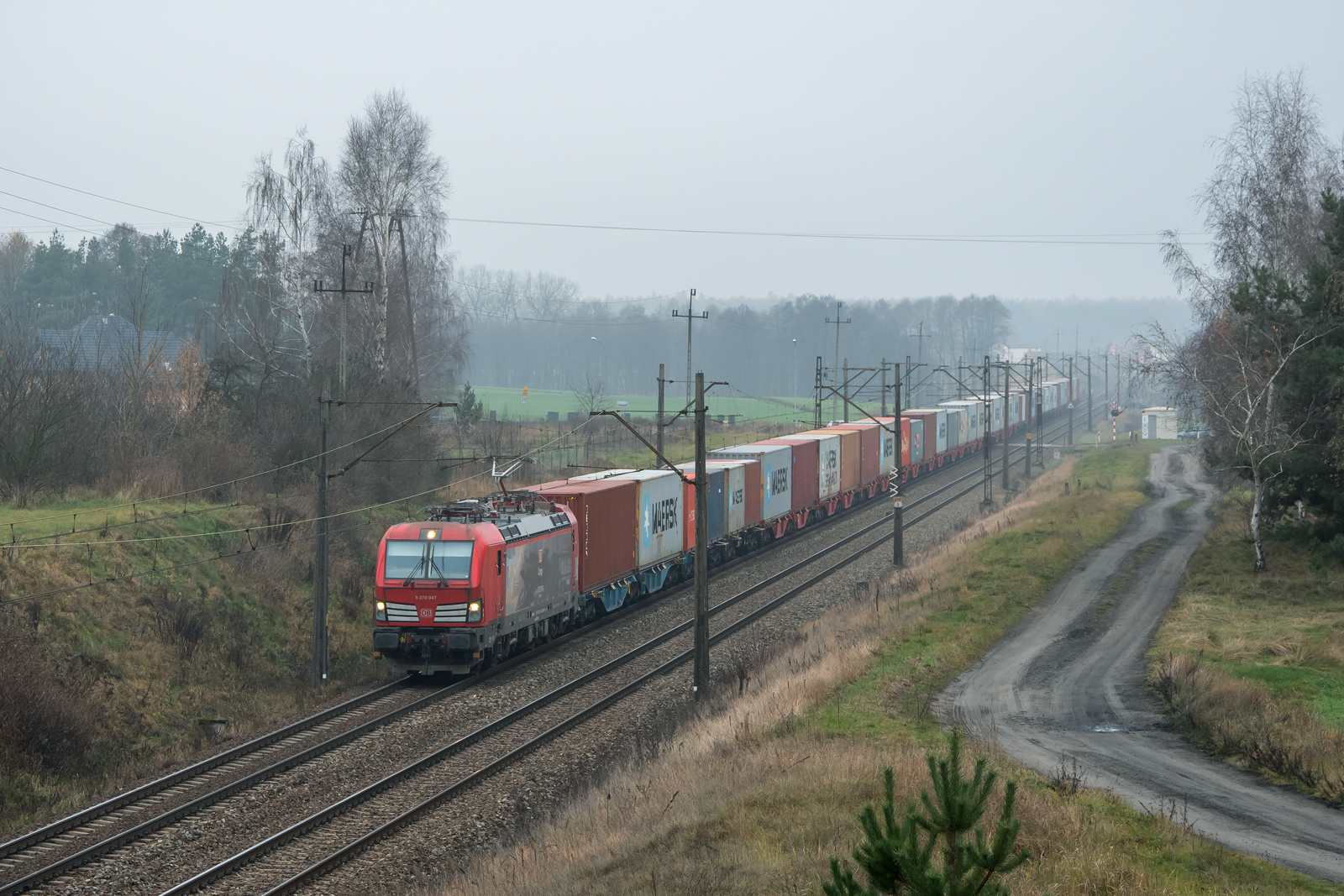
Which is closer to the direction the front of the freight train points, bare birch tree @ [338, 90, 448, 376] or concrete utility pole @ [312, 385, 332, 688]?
the concrete utility pole

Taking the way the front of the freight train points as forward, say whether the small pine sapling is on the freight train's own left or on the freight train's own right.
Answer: on the freight train's own left

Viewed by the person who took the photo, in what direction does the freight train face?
facing the viewer and to the left of the viewer

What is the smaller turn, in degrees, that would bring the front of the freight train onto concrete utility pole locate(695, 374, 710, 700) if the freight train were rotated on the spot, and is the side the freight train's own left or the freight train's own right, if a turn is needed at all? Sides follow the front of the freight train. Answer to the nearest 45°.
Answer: approximately 90° to the freight train's own left

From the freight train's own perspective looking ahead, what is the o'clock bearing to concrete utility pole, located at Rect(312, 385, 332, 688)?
The concrete utility pole is roughly at 1 o'clock from the freight train.
